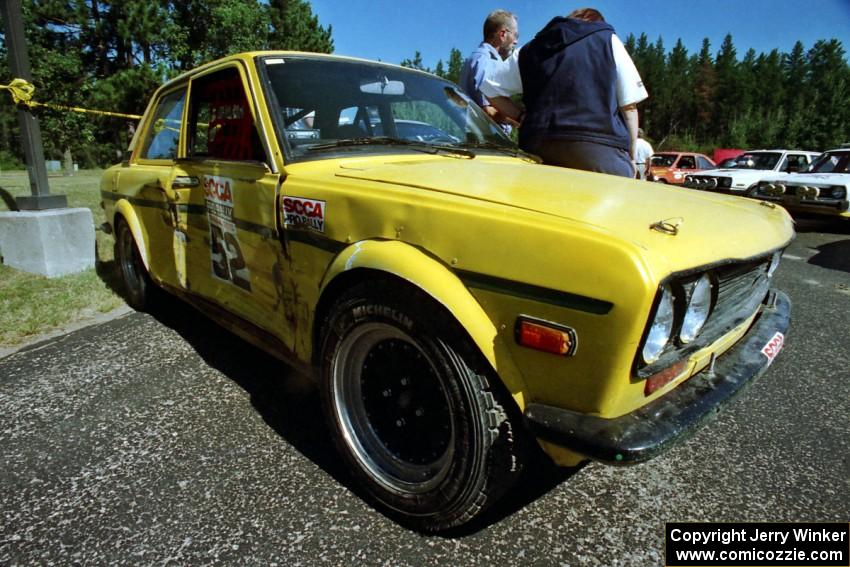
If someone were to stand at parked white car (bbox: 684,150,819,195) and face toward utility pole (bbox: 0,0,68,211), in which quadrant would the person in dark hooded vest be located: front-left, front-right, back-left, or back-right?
front-left

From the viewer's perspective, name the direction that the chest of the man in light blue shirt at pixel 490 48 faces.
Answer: to the viewer's right

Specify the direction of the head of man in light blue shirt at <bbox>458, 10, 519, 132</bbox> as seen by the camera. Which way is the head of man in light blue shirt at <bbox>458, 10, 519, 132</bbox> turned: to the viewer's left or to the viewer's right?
to the viewer's right

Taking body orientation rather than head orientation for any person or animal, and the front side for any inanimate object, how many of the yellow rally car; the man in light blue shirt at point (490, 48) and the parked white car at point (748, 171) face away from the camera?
0

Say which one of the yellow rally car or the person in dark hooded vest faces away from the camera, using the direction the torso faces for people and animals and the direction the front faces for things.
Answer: the person in dark hooded vest

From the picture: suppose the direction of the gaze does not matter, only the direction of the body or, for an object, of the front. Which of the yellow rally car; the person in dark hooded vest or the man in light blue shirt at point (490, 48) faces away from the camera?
the person in dark hooded vest

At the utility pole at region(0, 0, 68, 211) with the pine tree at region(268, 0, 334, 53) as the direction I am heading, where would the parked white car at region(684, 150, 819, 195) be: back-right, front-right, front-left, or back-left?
front-right

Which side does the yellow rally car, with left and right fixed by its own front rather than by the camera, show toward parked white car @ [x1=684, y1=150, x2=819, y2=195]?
left

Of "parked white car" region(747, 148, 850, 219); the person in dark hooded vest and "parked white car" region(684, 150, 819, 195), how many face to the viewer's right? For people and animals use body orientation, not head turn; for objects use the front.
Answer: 0

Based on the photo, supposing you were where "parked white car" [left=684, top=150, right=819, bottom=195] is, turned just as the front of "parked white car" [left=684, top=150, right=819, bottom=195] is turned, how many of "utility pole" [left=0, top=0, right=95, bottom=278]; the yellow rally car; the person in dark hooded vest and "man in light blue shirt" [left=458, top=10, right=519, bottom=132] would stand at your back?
0

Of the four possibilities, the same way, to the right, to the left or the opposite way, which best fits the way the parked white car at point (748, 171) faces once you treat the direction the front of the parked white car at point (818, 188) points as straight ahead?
the same way

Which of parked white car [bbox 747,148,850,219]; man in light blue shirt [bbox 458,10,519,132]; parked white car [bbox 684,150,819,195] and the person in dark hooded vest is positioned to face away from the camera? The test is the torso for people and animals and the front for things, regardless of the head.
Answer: the person in dark hooded vest

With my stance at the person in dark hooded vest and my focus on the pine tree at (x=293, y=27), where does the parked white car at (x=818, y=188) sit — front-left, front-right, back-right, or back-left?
front-right

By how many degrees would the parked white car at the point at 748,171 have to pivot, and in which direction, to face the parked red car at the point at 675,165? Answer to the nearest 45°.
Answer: approximately 90° to its right

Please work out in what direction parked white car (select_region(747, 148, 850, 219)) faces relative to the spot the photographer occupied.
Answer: facing the viewer and to the left of the viewer

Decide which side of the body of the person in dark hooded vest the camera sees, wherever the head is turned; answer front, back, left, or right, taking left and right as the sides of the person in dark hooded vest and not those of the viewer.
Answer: back
